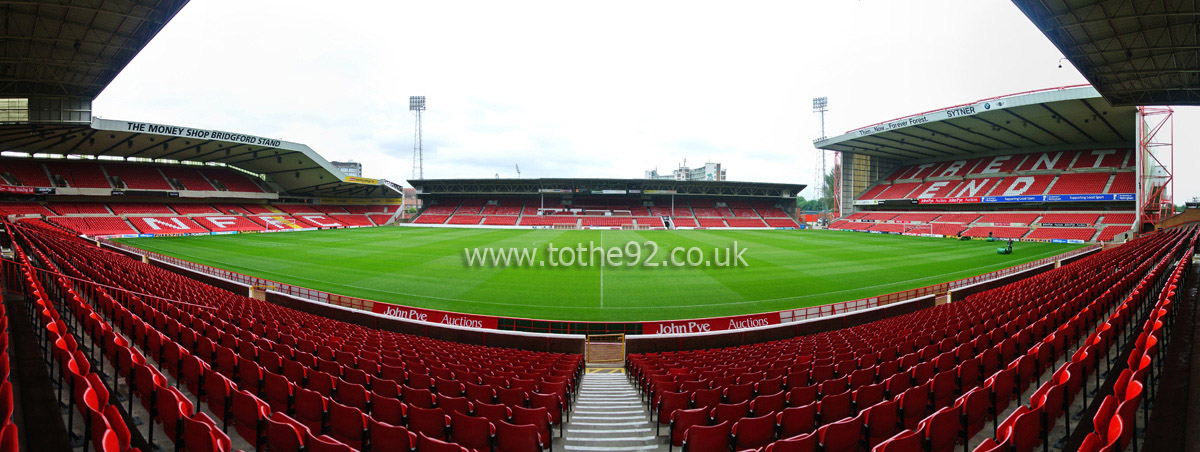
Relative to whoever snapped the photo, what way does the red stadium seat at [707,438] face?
facing away from the viewer

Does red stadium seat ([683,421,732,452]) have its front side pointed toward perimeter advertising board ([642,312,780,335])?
yes
